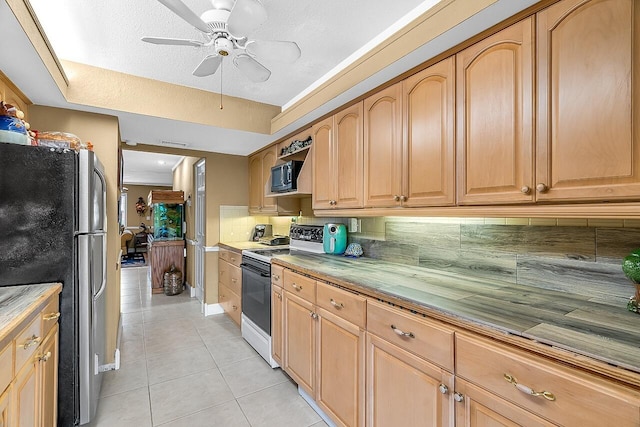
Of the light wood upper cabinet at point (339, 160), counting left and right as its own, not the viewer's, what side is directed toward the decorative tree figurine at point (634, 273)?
left

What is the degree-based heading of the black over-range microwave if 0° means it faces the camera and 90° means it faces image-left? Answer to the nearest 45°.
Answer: approximately 45°

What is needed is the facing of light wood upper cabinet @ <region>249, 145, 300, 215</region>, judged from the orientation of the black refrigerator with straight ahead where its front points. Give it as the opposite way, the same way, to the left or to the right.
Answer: the opposite way

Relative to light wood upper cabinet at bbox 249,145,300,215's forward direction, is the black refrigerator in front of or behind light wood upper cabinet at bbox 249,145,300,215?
in front

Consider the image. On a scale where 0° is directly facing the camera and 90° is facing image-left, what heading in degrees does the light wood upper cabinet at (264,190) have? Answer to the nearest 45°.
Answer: approximately 45°

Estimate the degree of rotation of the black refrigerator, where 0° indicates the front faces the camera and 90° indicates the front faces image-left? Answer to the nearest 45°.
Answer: approximately 270°

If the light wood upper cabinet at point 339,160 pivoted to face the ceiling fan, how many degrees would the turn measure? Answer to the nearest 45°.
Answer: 0° — it already faces it

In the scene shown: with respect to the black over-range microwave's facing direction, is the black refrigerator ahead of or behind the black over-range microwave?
ahead

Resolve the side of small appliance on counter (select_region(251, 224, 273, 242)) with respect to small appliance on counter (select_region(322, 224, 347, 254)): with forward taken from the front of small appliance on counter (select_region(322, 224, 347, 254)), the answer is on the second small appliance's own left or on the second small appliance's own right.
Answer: on the second small appliance's own right

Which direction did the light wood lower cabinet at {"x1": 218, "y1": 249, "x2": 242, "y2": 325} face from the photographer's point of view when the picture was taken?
facing to the left of the viewer

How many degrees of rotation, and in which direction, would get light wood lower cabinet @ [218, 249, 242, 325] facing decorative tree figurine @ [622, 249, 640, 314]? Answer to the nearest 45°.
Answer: approximately 135° to its left
